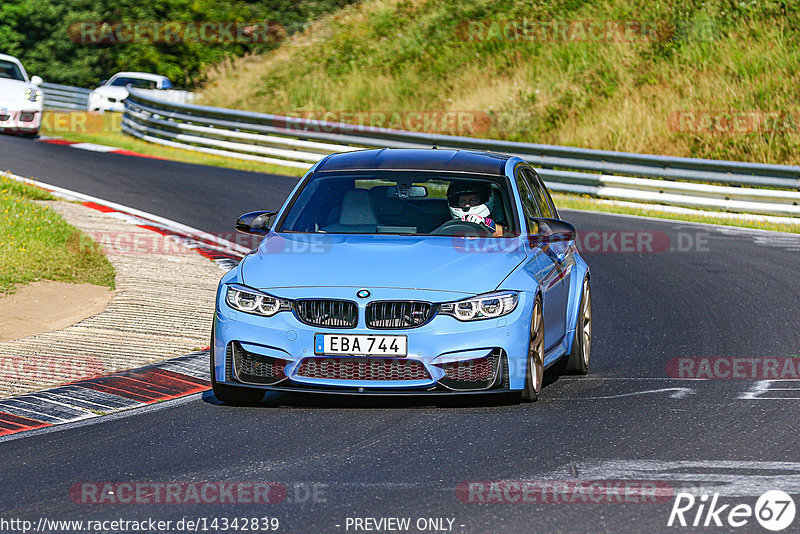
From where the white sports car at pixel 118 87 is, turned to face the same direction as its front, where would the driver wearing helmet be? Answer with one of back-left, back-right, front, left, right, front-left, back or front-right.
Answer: front-left

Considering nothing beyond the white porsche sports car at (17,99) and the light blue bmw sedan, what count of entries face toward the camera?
2

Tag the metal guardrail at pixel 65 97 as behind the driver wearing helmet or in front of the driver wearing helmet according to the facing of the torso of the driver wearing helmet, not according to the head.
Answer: behind

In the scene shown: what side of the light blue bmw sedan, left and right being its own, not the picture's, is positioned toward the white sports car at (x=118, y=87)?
back

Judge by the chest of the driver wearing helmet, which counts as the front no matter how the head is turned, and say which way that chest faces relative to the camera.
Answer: toward the camera

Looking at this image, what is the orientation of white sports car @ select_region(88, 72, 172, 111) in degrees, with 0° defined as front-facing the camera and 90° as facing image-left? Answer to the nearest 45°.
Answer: approximately 45°

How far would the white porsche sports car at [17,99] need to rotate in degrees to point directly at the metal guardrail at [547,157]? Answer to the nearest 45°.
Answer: approximately 45° to its left

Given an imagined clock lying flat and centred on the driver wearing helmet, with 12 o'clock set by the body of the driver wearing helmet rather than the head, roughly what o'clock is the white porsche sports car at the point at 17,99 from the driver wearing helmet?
The white porsche sports car is roughly at 5 o'clock from the driver wearing helmet.

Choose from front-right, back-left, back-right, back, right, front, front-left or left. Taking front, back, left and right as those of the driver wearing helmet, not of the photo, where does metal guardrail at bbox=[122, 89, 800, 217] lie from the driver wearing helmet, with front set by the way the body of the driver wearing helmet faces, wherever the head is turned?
back

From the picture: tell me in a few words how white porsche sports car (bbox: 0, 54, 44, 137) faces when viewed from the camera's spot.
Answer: facing the viewer

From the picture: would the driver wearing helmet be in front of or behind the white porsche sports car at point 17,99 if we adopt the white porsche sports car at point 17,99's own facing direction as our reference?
in front

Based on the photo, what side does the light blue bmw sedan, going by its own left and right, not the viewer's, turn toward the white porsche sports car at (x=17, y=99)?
back

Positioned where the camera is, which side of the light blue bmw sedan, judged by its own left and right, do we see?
front
